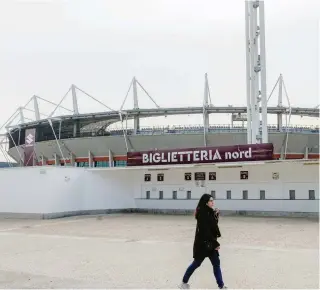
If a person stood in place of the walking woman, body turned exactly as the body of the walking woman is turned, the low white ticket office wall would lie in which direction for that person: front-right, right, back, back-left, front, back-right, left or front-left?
left

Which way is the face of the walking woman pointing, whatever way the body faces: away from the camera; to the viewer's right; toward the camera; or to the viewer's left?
to the viewer's right

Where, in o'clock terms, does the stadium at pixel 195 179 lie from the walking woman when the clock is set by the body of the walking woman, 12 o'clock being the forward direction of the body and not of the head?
The stadium is roughly at 9 o'clock from the walking woman.

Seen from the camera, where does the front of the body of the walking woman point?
to the viewer's right

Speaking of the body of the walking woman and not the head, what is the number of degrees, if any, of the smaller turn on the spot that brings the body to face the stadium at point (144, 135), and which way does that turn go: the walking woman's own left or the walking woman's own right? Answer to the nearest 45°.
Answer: approximately 90° to the walking woman's own left

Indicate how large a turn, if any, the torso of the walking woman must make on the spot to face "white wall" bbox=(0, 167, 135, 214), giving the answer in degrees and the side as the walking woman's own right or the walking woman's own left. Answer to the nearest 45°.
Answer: approximately 135° to the walking woman's own left

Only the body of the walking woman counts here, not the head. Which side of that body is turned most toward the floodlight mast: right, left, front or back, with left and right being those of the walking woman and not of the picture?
left
